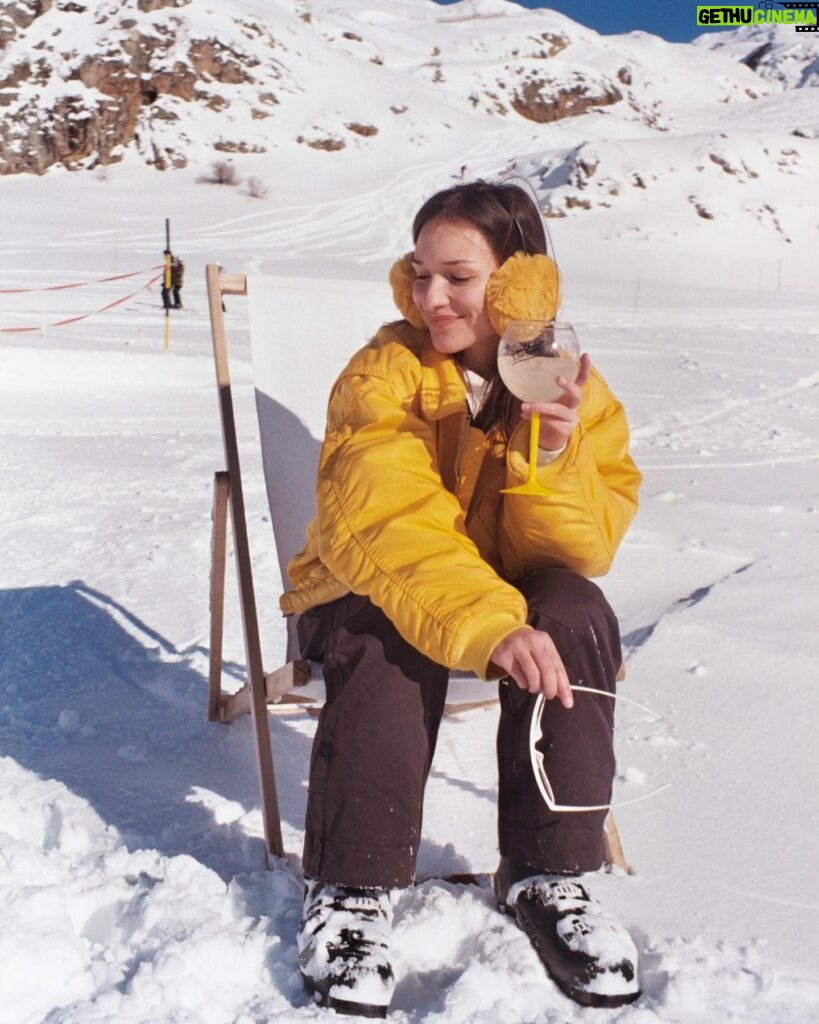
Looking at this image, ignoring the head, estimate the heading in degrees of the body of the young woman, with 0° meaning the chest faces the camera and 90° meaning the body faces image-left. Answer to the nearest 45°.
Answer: approximately 0°

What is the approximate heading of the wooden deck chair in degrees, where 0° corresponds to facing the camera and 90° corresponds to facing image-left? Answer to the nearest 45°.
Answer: approximately 0°
